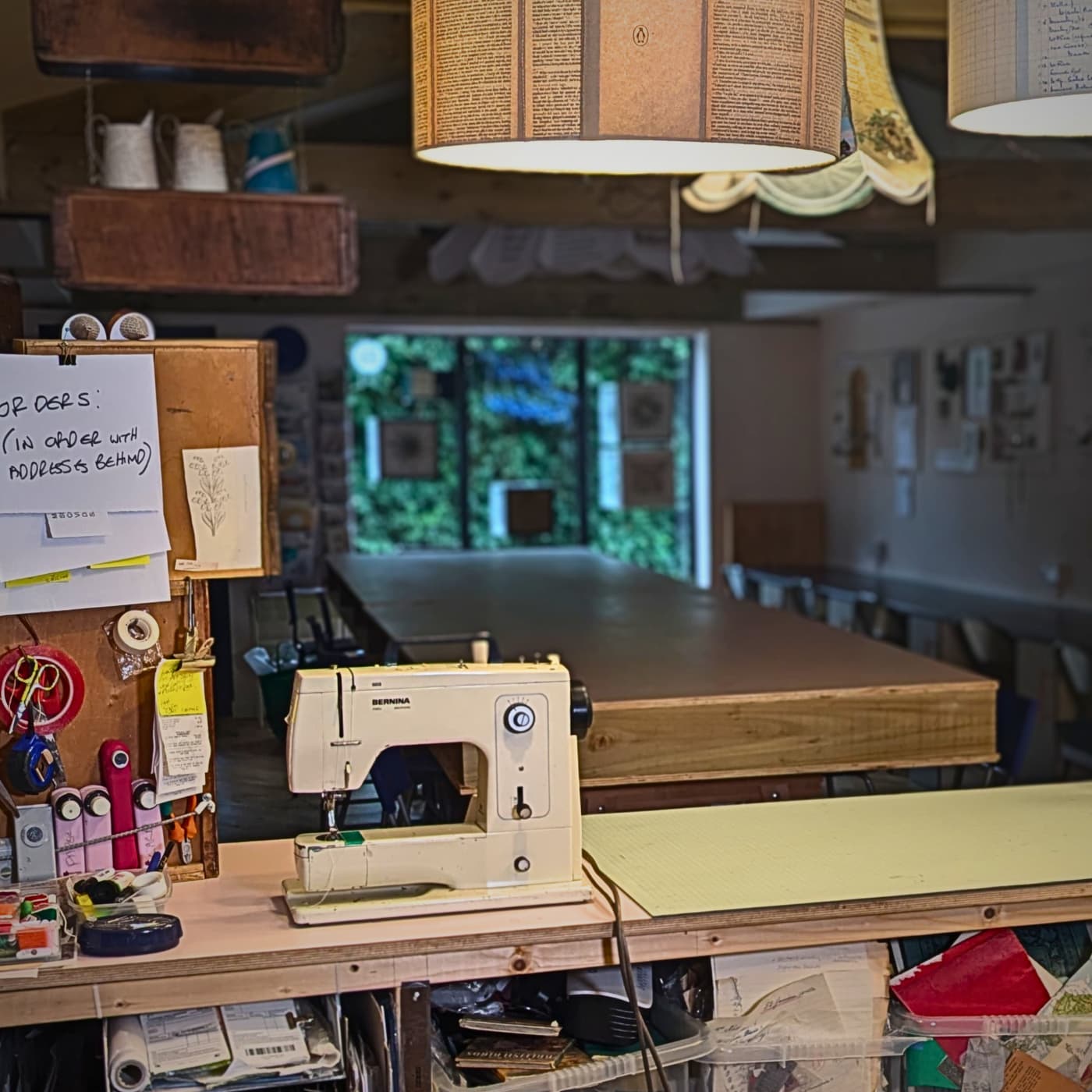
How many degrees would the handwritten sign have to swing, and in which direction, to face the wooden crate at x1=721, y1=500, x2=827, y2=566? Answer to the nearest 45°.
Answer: approximately 135° to its left

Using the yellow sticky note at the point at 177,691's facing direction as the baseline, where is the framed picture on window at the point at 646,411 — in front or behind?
behind

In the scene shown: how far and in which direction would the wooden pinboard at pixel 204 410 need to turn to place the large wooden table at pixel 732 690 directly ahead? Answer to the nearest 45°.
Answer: approximately 135° to its left
